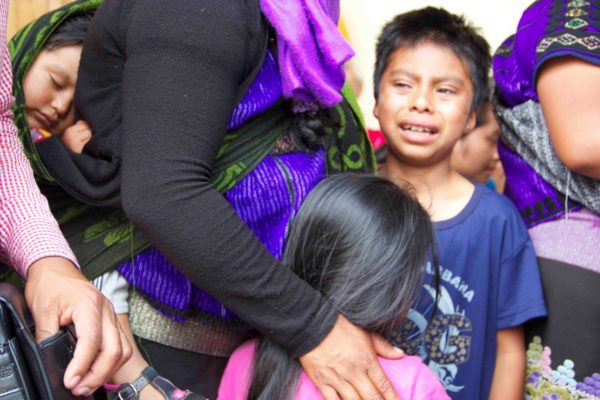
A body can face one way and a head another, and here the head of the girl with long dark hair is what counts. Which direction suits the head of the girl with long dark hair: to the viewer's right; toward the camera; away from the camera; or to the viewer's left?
away from the camera

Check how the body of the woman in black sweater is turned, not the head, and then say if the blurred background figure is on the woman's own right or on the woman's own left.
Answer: on the woman's own left

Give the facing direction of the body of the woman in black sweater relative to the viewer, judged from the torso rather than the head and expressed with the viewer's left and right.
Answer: facing to the right of the viewer
